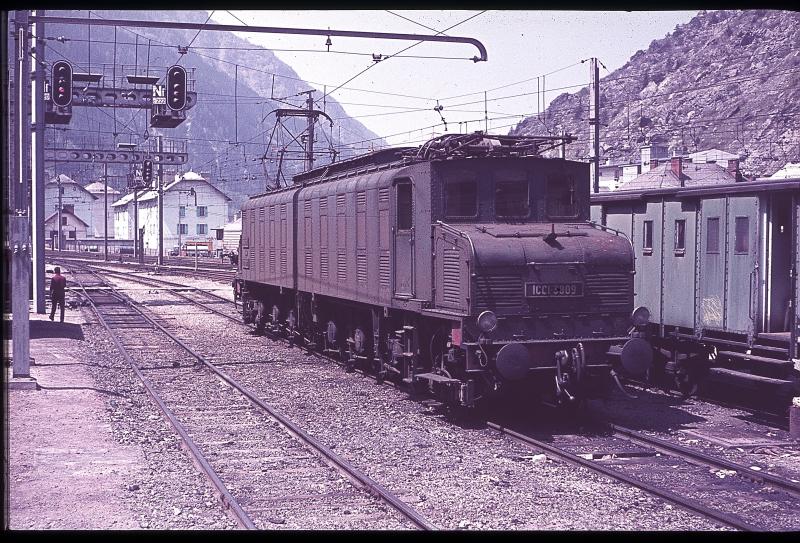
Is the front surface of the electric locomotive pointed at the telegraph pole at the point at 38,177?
no

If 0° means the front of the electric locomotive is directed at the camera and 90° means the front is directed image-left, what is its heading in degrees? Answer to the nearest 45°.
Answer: approximately 315°

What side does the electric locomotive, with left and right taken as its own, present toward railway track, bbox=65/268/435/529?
right

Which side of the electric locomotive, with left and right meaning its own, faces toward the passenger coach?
left

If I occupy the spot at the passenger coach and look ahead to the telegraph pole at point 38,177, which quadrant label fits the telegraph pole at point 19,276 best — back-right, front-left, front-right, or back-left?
front-left

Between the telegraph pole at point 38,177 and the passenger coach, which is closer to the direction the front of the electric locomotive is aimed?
the passenger coach

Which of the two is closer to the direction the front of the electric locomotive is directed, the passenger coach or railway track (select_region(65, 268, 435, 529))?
the passenger coach

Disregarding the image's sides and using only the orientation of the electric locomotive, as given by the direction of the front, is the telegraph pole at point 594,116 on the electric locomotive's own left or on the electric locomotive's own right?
on the electric locomotive's own left

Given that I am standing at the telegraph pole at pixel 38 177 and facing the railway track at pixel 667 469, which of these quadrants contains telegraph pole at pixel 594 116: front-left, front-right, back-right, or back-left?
front-left

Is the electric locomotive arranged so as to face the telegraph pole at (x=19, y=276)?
no
